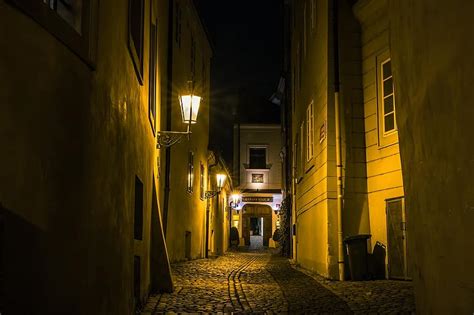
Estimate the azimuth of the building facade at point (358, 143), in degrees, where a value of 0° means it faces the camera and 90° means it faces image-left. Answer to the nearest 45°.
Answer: approximately 45°

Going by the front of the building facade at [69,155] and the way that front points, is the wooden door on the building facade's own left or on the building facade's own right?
on the building facade's own left

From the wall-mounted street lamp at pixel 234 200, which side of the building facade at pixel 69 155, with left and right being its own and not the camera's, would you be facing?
left

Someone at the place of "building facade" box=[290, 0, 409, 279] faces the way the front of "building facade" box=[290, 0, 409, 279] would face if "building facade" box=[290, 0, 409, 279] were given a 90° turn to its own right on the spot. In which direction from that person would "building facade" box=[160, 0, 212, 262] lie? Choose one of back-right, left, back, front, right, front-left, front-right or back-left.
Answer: front

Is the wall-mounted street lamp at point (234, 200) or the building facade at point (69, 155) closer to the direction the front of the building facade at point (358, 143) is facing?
the building facade

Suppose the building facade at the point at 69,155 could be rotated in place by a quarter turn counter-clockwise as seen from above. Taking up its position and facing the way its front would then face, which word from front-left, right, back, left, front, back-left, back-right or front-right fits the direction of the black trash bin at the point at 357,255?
front-right

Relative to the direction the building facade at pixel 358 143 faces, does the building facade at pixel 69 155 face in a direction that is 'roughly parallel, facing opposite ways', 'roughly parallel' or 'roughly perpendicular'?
roughly parallel, facing opposite ways

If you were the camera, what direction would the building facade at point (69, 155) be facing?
facing to the right of the viewer

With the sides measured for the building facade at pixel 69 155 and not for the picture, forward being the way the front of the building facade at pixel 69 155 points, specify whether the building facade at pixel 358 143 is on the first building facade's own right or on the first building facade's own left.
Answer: on the first building facade's own left

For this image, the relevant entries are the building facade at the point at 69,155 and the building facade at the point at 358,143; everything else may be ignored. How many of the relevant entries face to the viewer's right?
1

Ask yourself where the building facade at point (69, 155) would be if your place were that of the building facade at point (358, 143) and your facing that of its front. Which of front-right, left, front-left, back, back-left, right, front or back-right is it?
front-left
